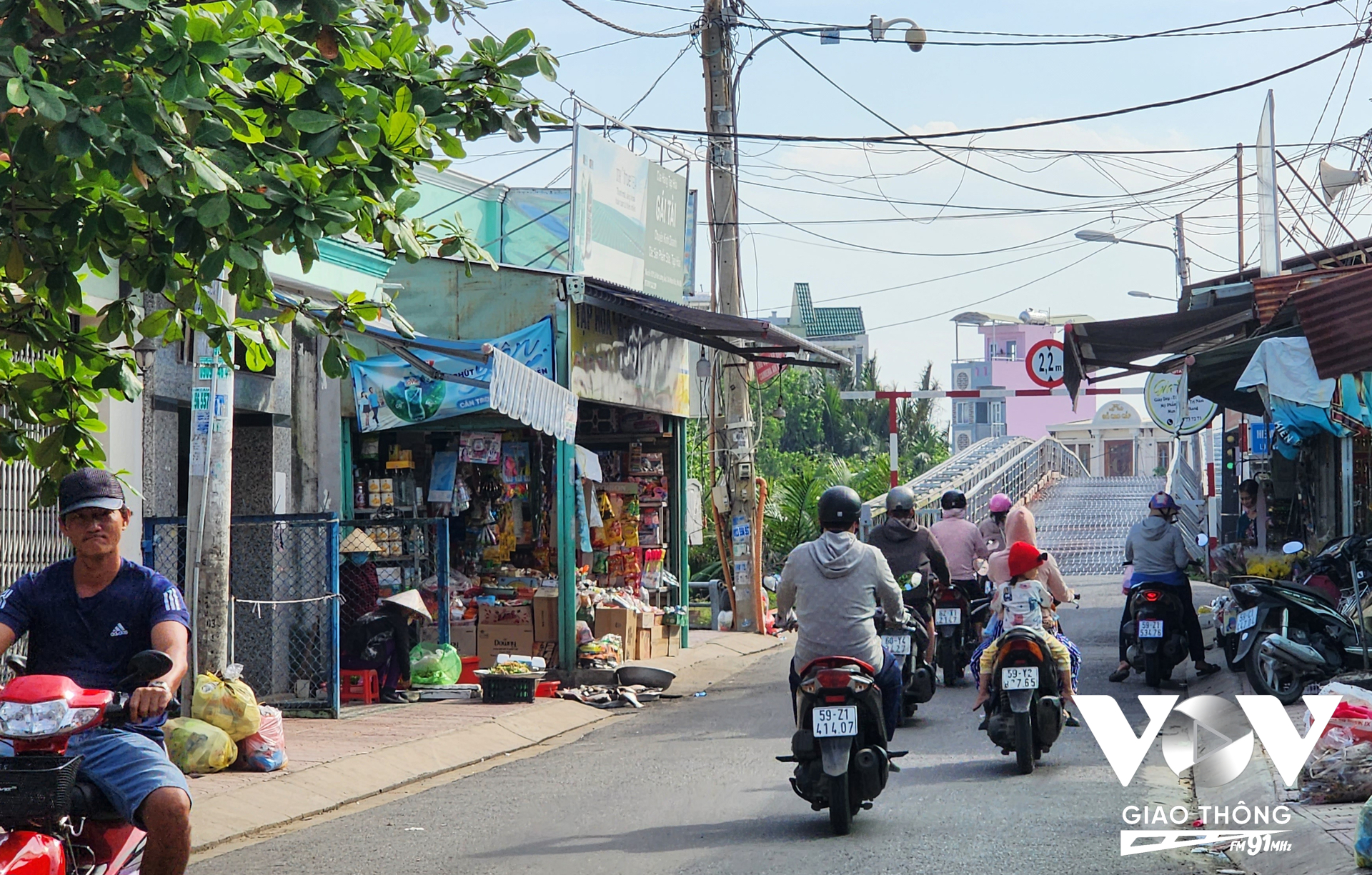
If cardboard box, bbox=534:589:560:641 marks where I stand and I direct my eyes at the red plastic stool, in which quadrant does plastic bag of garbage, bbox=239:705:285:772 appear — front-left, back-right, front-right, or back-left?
front-left

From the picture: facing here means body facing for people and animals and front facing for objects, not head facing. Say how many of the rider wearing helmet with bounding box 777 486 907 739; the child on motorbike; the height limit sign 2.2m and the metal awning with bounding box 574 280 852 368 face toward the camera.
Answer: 1

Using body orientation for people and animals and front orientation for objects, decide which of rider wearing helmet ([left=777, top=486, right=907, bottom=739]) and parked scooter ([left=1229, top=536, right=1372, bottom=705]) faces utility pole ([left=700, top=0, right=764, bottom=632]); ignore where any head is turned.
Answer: the rider wearing helmet

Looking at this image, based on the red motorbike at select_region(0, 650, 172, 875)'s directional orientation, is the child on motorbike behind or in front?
behind

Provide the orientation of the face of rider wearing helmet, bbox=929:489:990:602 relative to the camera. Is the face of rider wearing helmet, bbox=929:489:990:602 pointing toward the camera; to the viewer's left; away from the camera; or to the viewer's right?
away from the camera

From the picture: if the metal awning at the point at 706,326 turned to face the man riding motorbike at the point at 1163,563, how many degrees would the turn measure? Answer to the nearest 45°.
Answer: approximately 45° to its right

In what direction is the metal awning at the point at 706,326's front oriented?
to the viewer's right

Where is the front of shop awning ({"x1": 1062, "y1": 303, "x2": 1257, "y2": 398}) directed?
to the viewer's left

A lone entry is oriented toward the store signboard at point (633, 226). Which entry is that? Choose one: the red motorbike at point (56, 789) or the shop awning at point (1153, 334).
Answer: the shop awning

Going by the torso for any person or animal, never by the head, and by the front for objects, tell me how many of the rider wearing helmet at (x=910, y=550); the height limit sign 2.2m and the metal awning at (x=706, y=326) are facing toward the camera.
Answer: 1

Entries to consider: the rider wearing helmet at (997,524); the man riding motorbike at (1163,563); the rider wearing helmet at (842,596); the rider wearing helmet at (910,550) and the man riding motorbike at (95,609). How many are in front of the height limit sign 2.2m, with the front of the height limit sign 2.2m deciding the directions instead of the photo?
5

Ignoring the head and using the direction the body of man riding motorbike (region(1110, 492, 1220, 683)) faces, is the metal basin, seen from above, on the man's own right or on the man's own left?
on the man's own left

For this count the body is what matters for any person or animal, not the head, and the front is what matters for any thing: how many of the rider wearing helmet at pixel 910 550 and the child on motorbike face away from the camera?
2

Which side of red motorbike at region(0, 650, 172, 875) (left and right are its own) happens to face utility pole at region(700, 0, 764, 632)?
back

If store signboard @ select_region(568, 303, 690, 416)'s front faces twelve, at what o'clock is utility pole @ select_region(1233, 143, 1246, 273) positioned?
The utility pole is roughly at 9 o'clock from the store signboard.

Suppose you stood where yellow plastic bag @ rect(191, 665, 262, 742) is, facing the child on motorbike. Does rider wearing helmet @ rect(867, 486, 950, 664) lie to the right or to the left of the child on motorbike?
left
